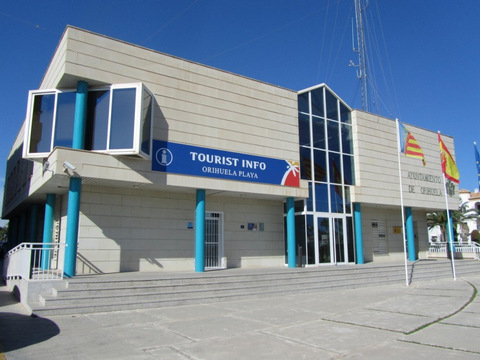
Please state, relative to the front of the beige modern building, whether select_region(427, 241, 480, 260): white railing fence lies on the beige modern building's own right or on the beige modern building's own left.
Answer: on the beige modern building's own left

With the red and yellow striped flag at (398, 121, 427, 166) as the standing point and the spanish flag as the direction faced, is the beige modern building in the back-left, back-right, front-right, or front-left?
back-left

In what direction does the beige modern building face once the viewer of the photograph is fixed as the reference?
facing the viewer and to the right of the viewer

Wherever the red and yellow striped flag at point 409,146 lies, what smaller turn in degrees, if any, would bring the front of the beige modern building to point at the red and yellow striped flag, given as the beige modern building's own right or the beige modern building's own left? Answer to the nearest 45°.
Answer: approximately 45° to the beige modern building's own left

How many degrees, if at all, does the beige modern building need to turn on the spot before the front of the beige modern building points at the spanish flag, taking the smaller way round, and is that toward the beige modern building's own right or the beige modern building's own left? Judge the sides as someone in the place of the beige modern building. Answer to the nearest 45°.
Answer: approximately 45° to the beige modern building's own left
